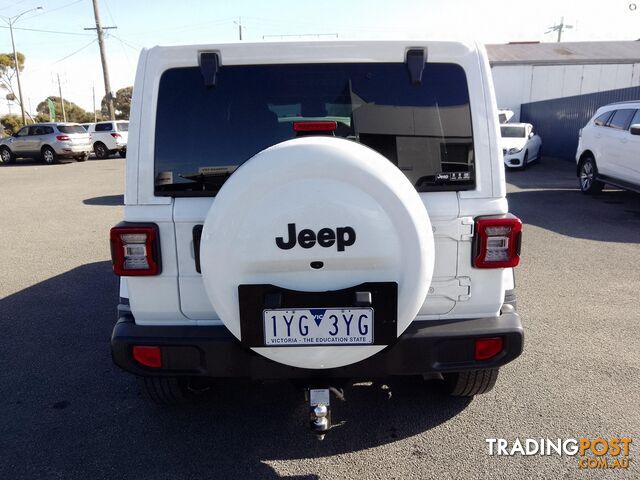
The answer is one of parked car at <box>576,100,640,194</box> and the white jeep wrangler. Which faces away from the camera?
the white jeep wrangler

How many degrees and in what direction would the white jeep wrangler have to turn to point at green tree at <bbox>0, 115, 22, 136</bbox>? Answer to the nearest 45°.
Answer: approximately 45° to its left

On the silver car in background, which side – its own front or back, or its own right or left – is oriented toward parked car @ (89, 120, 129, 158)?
right

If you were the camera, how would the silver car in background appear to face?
facing away from the viewer and to the left of the viewer

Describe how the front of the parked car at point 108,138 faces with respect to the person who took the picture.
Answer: facing away from the viewer and to the left of the viewer

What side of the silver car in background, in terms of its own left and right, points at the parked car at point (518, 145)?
back

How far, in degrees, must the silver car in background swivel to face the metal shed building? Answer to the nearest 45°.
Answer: approximately 135° to its right

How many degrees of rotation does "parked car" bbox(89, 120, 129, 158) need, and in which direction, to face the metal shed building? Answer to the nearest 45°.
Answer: approximately 135° to its right

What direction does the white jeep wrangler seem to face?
away from the camera

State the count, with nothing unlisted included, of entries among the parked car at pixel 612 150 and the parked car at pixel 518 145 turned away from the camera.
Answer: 0

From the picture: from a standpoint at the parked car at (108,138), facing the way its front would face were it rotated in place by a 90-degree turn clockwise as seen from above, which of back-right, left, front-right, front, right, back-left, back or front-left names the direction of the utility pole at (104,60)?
front-left

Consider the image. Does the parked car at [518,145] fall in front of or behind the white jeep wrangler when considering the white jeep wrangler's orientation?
in front

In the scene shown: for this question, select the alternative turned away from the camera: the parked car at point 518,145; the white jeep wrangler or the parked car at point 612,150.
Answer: the white jeep wrangler
